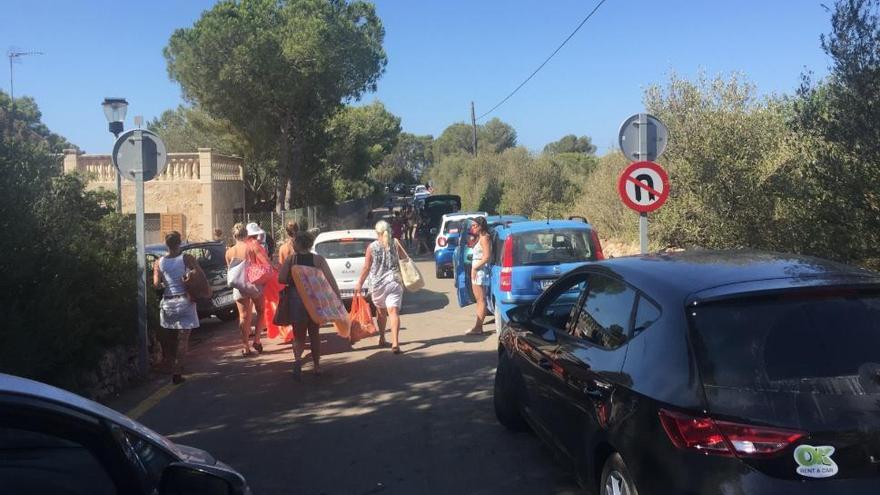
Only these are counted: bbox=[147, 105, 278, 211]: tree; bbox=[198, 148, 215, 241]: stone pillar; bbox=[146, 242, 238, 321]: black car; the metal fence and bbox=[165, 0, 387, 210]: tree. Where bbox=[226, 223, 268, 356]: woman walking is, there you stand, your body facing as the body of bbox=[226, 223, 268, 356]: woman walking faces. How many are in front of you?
5

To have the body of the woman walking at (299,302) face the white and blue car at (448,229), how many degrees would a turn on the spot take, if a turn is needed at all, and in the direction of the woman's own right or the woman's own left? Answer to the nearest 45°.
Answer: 0° — they already face it

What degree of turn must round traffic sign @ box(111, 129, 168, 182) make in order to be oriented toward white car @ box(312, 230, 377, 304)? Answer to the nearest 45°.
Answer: approximately 45° to its right

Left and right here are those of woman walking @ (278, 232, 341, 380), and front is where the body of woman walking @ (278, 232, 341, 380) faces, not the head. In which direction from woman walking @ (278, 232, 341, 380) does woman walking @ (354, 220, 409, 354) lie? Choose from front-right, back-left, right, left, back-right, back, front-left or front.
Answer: front-right

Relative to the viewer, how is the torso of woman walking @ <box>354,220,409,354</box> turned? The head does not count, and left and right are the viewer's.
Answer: facing away from the viewer

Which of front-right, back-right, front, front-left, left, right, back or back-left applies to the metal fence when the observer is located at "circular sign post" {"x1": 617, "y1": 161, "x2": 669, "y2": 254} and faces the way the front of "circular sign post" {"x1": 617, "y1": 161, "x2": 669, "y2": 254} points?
back-right

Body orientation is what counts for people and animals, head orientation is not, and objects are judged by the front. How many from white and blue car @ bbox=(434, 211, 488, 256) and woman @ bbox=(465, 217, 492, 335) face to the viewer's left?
1

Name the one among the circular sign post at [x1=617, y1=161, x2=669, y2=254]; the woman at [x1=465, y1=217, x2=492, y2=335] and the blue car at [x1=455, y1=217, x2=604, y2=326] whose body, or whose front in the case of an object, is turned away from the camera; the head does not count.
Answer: the blue car

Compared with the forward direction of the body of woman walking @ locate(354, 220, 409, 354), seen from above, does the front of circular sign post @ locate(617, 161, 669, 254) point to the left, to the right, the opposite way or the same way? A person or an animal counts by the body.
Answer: the opposite way

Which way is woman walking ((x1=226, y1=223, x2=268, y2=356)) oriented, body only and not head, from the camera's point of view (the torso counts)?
away from the camera

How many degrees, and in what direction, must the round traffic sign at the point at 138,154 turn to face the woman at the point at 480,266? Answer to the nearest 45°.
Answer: approximately 90° to its right

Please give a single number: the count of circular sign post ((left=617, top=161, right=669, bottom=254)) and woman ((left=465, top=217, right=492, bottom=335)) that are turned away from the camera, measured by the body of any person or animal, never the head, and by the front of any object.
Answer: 0

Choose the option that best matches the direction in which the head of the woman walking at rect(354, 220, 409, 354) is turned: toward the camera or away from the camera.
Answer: away from the camera

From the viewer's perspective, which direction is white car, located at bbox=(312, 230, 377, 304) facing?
away from the camera

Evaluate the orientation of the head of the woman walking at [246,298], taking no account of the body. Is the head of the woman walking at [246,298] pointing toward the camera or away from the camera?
away from the camera
